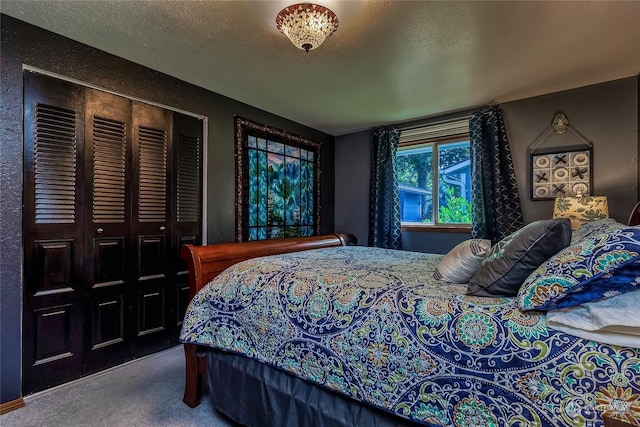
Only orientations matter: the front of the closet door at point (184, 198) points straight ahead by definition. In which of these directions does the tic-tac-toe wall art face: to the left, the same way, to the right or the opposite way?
to the right

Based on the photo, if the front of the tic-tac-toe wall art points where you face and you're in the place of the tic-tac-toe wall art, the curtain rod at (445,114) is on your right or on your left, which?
on your right

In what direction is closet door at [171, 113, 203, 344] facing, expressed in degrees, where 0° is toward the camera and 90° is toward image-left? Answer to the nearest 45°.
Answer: approximately 315°

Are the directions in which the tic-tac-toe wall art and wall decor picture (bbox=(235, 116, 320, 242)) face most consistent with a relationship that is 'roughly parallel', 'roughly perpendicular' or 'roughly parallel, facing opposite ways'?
roughly perpendicular

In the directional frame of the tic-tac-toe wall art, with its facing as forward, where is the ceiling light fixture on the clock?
The ceiling light fixture is roughly at 1 o'clock from the tic-tac-toe wall art.

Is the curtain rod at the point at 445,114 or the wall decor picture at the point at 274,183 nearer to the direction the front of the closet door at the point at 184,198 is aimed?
the curtain rod

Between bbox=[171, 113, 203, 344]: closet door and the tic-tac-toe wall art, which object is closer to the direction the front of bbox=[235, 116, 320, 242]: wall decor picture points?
the tic-tac-toe wall art

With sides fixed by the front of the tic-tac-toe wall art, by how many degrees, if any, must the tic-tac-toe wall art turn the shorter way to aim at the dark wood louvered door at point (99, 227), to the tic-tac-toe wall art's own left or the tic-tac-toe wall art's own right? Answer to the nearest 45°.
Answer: approximately 45° to the tic-tac-toe wall art's own right

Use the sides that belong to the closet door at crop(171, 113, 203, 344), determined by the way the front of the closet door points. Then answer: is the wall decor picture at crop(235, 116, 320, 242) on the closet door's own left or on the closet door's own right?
on the closet door's own left

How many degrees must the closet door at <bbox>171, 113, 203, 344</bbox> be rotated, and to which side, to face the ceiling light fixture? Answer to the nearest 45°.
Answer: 0° — it already faces it

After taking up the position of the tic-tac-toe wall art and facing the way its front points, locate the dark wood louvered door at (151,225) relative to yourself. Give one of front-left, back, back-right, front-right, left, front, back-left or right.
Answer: front-right

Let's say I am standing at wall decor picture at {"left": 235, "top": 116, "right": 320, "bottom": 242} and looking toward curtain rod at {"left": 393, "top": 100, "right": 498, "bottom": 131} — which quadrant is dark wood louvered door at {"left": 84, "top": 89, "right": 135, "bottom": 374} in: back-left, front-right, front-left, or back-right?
back-right

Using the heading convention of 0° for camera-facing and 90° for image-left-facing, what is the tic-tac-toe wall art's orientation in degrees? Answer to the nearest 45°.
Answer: approximately 0°

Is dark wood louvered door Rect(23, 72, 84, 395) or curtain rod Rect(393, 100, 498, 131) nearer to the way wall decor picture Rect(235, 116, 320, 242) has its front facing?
the curtain rod

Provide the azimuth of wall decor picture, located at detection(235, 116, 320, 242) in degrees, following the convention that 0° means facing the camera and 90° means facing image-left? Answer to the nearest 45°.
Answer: approximately 315°
